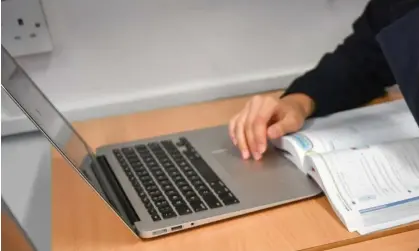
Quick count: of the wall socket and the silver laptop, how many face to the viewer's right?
1

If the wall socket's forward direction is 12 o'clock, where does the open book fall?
The open book is roughly at 11 o'clock from the wall socket.

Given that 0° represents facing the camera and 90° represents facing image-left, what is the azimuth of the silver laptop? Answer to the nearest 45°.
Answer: approximately 270°

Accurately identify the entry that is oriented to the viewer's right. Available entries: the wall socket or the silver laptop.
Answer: the silver laptop

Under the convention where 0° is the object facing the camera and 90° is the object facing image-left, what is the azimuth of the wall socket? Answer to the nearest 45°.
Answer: approximately 0°

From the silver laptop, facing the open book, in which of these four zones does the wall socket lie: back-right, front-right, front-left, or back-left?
back-left

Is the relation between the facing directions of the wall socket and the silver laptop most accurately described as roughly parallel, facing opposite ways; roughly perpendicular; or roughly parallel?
roughly perpendicular
